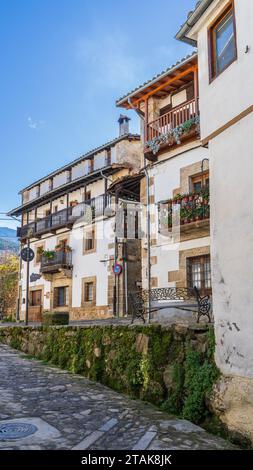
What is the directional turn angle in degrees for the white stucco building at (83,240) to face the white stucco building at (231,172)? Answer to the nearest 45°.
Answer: approximately 45° to its left

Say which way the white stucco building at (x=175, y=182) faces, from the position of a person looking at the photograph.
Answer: facing the viewer and to the left of the viewer

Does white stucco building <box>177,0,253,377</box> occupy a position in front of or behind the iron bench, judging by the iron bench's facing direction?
in front

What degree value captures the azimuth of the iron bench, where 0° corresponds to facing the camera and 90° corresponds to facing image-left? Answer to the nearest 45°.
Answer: approximately 0°

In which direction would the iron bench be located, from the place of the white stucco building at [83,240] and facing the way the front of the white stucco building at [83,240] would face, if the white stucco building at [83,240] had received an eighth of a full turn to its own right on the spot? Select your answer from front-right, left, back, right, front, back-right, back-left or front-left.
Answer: left

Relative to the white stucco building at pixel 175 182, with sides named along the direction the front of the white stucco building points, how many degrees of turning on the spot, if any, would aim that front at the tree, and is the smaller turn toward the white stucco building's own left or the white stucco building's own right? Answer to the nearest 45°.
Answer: approximately 90° to the white stucco building's own right
